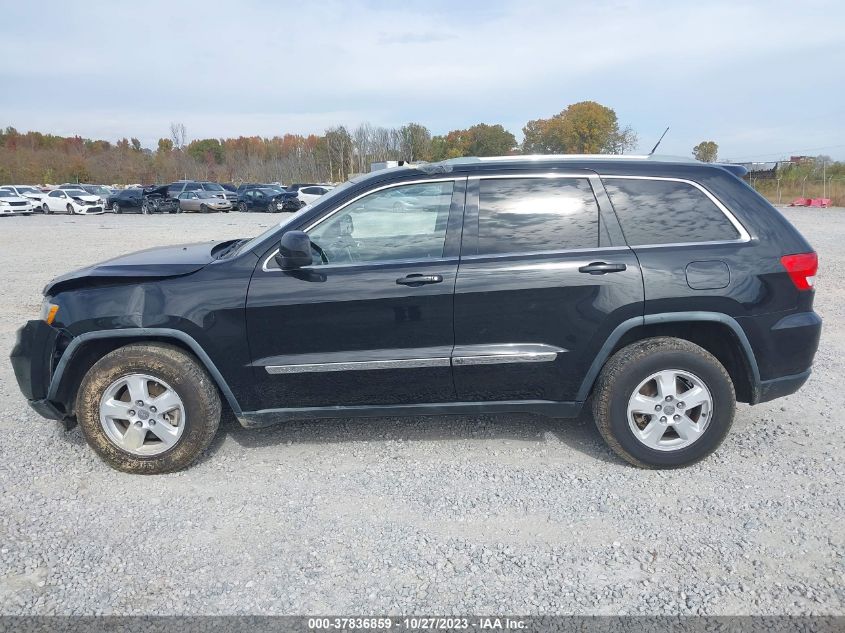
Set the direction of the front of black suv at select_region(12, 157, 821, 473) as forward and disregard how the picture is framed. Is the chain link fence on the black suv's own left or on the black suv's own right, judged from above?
on the black suv's own right

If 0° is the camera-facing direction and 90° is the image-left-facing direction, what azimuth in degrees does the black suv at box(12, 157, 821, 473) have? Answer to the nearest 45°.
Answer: approximately 90°

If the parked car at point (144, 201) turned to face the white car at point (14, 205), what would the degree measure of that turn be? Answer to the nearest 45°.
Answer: approximately 135° to its right

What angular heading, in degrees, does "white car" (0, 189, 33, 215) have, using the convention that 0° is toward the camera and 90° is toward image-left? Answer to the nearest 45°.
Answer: approximately 315°

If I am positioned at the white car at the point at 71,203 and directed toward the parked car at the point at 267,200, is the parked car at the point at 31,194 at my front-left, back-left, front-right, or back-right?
back-left

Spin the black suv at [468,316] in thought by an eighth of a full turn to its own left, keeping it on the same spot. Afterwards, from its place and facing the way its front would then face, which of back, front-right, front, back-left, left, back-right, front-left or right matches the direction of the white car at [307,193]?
back-right

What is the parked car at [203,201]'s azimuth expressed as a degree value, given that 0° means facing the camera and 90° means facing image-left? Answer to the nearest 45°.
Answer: approximately 315°
